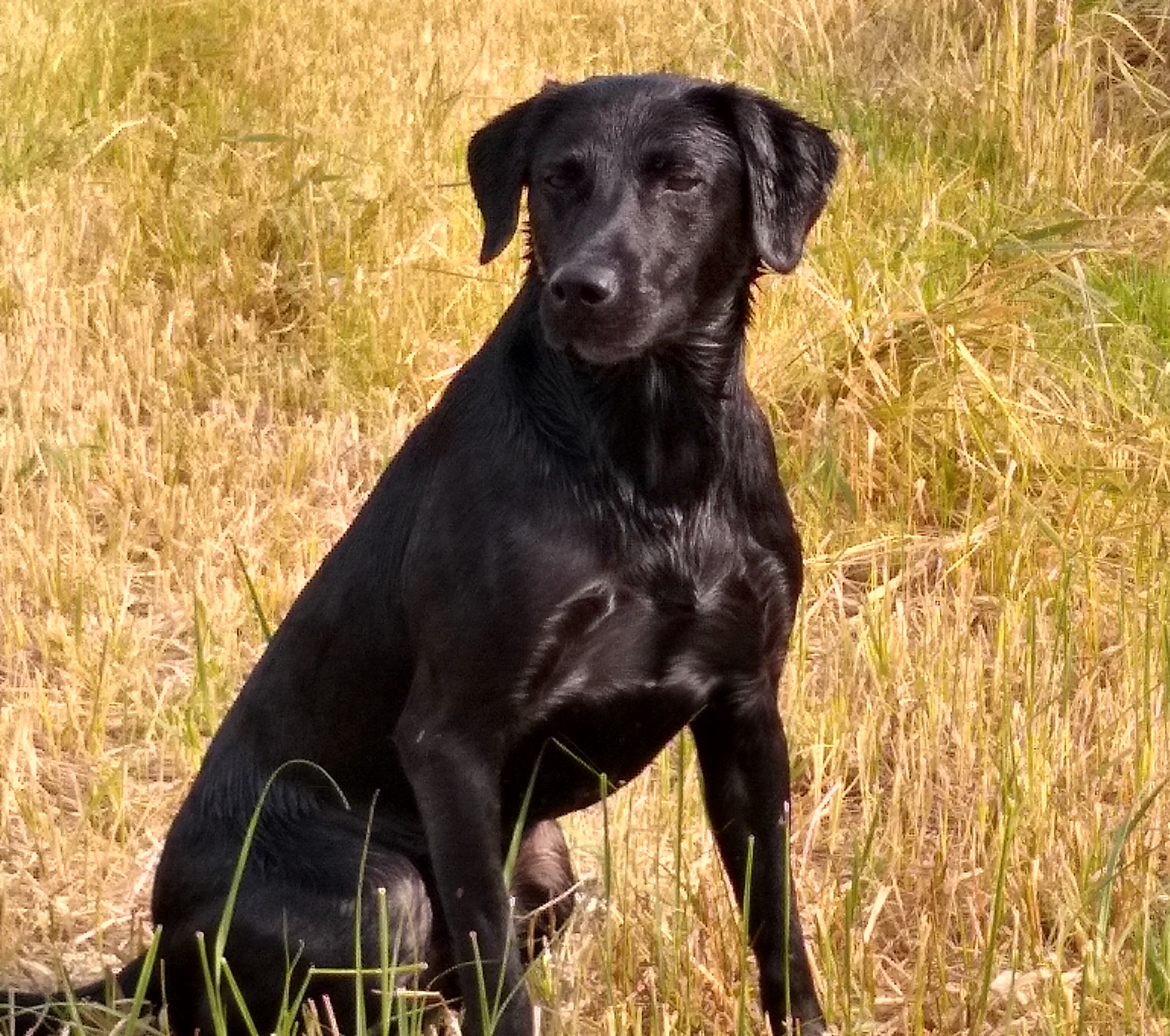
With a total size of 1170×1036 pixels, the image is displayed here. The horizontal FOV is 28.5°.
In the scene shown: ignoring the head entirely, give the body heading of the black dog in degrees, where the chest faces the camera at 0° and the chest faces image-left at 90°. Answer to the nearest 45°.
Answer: approximately 315°
